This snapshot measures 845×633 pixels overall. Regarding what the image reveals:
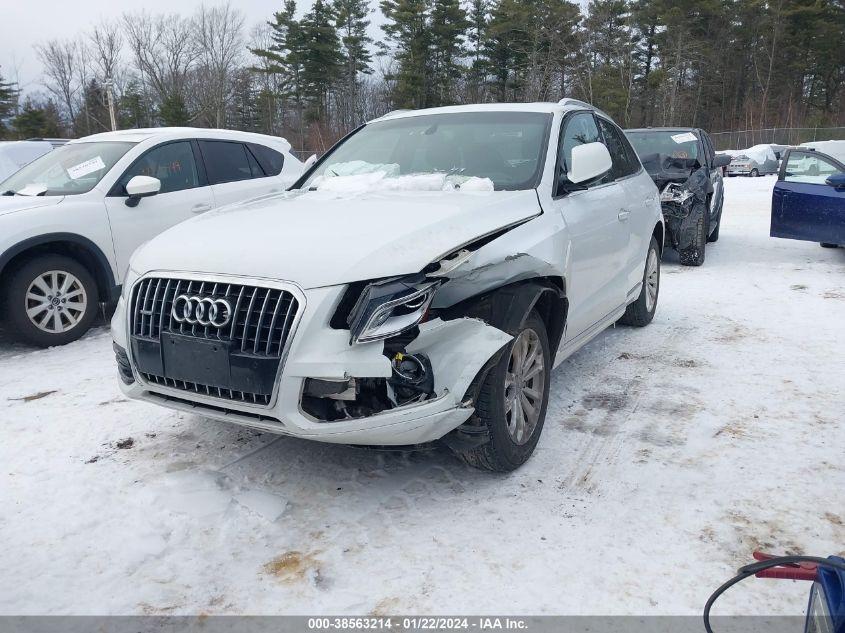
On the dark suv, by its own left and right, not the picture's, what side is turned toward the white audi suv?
front

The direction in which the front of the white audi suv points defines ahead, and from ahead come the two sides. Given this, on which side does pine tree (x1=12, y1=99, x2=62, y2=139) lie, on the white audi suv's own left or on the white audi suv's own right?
on the white audi suv's own right

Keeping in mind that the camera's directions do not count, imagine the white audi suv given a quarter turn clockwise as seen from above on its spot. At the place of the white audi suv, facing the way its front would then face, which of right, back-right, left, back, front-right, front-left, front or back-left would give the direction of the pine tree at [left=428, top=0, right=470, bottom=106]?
front-right

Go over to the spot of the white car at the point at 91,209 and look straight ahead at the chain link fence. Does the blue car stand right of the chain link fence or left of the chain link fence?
right

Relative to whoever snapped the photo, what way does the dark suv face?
facing the viewer

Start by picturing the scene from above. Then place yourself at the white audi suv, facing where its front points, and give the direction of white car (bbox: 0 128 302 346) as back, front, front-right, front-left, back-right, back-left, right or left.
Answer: right

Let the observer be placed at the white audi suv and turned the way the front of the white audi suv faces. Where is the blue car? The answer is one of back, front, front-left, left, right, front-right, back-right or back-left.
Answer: back

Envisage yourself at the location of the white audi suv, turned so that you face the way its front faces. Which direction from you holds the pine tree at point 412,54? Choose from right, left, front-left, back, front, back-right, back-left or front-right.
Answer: back-right

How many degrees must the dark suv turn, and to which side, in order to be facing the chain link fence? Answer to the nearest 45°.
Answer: approximately 180°

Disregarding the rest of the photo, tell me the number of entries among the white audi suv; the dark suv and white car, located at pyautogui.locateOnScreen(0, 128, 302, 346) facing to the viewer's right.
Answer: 0

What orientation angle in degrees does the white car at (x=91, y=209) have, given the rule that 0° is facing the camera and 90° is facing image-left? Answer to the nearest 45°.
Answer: approximately 45°

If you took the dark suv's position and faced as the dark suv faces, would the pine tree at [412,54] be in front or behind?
behind
